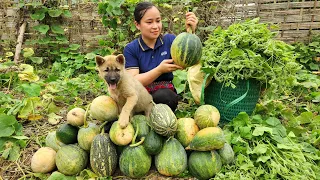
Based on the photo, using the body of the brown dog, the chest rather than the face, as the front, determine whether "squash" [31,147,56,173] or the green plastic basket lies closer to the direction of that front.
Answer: the squash

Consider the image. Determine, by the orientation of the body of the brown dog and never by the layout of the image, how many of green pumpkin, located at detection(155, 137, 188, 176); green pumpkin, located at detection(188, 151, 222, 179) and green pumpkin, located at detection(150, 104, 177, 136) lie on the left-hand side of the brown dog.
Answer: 3

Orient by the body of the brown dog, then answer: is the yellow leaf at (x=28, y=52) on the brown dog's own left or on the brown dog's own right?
on the brown dog's own right

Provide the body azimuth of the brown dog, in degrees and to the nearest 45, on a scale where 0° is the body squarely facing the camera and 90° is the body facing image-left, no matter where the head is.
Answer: approximately 45°

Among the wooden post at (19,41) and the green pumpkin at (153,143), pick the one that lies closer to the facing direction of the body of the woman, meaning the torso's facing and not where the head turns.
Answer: the green pumpkin

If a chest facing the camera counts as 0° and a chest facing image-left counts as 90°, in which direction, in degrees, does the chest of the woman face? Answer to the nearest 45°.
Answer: approximately 315°

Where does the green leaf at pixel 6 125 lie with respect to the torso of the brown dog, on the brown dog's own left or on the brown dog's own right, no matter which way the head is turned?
on the brown dog's own right

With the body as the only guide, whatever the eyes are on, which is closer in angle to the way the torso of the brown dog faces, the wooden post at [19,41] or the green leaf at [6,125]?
the green leaf

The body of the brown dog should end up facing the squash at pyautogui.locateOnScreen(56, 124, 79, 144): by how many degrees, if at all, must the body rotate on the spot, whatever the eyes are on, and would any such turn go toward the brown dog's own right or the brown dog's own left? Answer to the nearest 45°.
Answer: approximately 45° to the brown dog's own right

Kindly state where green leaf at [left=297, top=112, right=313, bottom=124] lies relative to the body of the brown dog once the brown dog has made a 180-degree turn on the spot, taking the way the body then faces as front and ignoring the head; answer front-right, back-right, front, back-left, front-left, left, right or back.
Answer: front-right

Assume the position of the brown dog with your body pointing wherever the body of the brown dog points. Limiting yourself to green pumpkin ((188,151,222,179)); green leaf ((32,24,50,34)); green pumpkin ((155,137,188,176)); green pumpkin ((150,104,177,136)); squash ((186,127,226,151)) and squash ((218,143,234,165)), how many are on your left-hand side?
5
